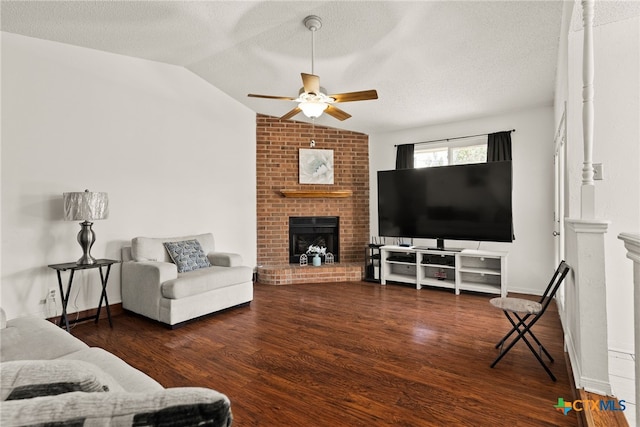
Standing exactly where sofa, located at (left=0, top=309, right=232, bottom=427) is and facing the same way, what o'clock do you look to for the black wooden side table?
The black wooden side table is roughly at 9 o'clock from the sofa.

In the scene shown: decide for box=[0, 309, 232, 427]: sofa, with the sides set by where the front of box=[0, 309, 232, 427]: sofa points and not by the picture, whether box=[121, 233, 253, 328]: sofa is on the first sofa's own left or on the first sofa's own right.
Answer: on the first sofa's own left

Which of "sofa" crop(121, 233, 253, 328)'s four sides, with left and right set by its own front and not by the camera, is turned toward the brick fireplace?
left

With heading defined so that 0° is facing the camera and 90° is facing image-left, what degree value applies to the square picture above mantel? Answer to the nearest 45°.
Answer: approximately 0°

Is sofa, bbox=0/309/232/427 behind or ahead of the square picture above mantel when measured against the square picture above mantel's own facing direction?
ahead

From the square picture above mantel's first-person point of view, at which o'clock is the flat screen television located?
The flat screen television is roughly at 10 o'clock from the square picture above mantel.

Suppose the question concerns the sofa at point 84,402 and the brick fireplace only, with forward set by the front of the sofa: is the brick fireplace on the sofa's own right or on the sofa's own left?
on the sofa's own left

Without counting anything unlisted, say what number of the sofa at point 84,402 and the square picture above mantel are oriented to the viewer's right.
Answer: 1

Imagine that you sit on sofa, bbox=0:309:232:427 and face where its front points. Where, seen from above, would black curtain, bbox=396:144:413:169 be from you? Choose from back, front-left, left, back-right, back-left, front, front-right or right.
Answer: front-left

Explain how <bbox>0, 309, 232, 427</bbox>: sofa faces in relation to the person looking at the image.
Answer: facing to the right of the viewer

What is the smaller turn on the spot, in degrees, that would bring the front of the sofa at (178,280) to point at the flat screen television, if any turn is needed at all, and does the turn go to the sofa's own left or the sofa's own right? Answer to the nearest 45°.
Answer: approximately 45° to the sofa's own left

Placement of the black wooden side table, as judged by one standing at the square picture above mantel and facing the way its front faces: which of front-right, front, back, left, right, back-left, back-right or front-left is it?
front-right

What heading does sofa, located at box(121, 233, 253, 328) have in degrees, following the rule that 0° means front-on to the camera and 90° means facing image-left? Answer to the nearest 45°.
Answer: approximately 315°

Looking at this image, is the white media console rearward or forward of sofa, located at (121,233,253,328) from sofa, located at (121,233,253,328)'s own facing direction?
forward

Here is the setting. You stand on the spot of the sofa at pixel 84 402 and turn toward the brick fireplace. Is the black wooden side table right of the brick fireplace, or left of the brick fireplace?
left
